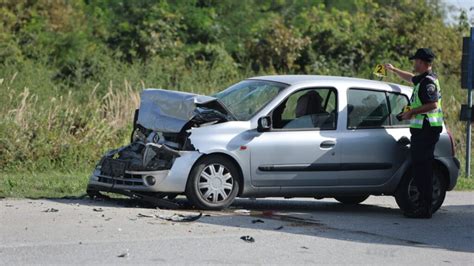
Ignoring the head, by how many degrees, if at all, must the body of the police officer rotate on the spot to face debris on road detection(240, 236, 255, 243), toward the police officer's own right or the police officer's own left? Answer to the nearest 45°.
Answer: approximately 45° to the police officer's own left

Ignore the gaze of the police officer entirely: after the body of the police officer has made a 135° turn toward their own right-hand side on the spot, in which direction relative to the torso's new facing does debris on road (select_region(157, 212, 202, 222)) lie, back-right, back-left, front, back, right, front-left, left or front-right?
back

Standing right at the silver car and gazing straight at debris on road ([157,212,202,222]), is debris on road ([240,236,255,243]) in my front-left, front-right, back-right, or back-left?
front-left

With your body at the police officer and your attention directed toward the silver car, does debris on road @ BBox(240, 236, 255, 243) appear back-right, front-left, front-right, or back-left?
front-left

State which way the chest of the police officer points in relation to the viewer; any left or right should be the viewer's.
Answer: facing to the left of the viewer

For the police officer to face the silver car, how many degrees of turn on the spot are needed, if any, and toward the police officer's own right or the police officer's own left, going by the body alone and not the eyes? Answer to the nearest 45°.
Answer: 0° — they already face it
